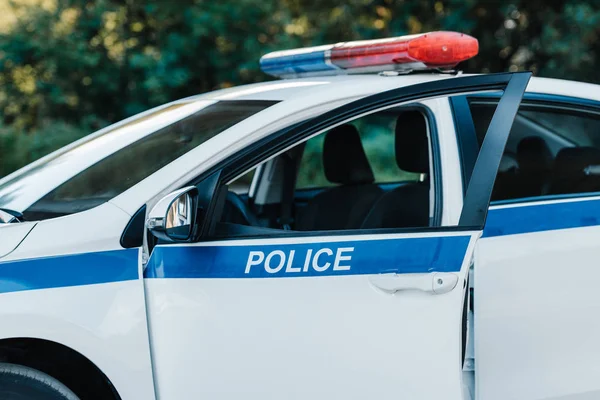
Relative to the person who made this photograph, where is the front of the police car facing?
facing the viewer and to the left of the viewer
